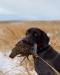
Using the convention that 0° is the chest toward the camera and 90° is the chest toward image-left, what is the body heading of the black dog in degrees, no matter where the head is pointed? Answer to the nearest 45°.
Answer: approximately 90°
